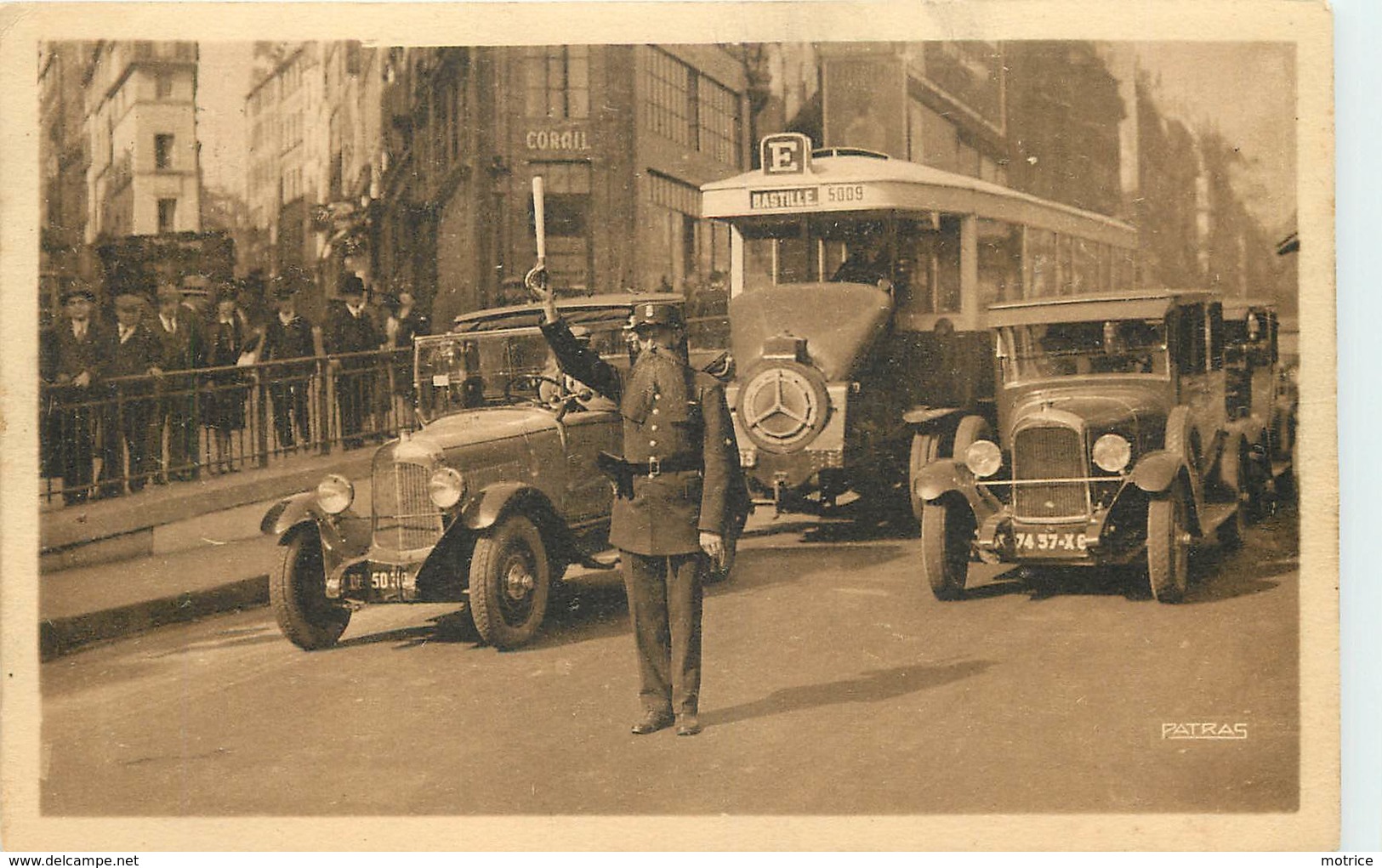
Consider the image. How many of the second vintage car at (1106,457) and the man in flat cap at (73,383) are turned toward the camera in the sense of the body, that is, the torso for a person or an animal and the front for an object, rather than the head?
2

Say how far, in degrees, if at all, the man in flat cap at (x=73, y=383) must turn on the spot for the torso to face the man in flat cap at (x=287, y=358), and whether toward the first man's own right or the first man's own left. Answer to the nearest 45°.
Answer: approximately 90° to the first man's own left

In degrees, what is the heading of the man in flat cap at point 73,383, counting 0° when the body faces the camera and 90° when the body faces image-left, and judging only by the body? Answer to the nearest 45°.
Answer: approximately 0°

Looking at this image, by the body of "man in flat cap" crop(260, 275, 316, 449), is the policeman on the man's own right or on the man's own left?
on the man's own left
